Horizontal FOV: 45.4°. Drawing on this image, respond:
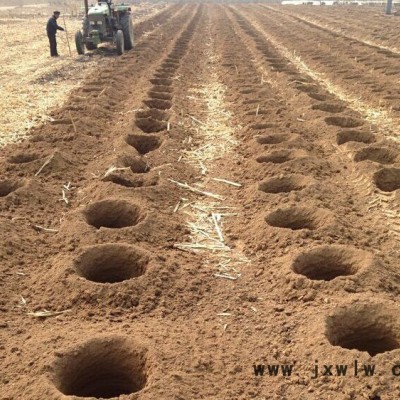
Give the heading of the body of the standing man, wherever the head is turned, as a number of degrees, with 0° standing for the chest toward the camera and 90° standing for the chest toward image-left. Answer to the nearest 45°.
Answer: approximately 270°
